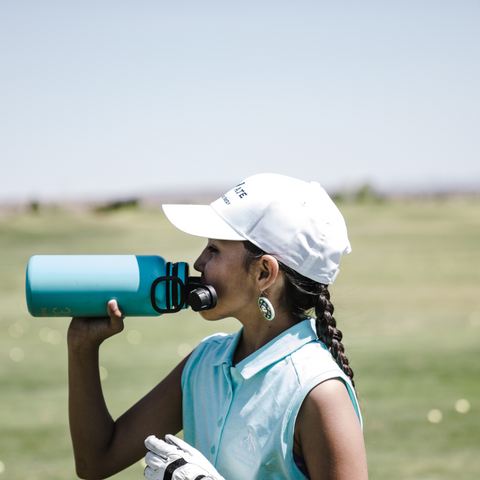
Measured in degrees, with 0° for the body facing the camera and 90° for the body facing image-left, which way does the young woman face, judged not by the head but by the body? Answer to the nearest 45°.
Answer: approximately 45°

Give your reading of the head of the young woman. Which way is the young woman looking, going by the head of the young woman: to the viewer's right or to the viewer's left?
to the viewer's left
